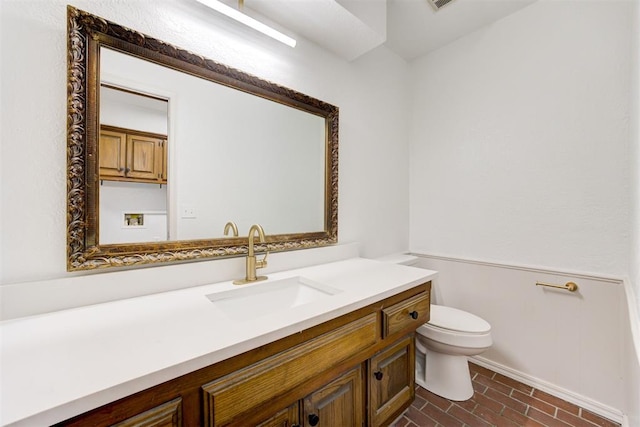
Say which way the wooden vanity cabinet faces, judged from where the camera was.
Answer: facing the viewer and to the right of the viewer
